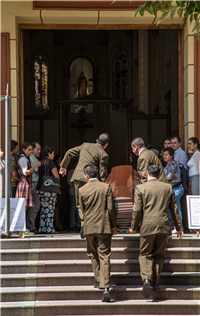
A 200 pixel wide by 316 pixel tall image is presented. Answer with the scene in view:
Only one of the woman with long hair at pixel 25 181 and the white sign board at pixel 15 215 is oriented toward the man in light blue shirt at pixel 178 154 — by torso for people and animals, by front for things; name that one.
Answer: the woman with long hair

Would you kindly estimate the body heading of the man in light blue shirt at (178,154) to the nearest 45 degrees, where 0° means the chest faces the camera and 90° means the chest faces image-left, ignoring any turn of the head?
approximately 45°

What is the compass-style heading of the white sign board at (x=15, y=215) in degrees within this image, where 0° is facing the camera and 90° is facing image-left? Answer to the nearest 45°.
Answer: approximately 0°

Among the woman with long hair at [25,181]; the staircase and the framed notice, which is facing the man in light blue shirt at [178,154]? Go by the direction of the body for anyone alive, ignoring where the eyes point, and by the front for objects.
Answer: the woman with long hair

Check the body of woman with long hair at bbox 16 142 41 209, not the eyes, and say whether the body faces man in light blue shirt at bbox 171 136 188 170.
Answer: yes

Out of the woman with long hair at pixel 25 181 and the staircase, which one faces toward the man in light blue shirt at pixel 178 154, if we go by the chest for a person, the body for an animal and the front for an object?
the woman with long hair

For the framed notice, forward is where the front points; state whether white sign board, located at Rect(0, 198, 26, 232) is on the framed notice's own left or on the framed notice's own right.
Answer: on the framed notice's own right

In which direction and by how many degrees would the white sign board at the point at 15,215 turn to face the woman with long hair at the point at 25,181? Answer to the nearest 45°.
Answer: approximately 180°

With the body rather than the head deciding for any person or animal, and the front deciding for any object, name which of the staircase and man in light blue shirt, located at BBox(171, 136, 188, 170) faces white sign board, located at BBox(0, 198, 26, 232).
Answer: the man in light blue shirt

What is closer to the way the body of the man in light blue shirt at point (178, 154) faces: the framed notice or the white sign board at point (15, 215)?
the white sign board

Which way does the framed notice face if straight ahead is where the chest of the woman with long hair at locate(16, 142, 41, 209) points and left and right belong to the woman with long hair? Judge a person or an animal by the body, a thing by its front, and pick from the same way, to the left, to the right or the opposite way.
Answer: to the right

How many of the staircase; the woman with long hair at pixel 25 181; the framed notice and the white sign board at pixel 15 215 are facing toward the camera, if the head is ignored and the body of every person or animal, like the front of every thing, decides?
3

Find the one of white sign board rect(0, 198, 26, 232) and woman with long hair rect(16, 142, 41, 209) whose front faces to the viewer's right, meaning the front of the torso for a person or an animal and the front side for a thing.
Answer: the woman with long hair

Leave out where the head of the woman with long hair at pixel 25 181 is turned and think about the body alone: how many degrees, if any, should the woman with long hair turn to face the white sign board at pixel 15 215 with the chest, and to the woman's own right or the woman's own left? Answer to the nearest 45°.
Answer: approximately 90° to the woman's own right

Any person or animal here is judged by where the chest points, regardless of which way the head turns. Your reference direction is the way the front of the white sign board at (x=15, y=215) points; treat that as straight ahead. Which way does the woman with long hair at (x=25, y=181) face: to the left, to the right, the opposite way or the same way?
to the left

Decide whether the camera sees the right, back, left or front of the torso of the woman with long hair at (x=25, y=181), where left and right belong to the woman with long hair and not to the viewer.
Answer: right

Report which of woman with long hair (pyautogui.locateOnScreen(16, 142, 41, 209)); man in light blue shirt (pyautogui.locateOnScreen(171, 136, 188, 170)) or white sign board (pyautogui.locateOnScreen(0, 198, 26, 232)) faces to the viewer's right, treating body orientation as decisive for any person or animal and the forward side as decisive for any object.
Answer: the woman with long hair

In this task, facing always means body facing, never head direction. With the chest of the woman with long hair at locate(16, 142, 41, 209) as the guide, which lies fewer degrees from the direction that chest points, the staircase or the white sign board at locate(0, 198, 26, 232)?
the staircase
